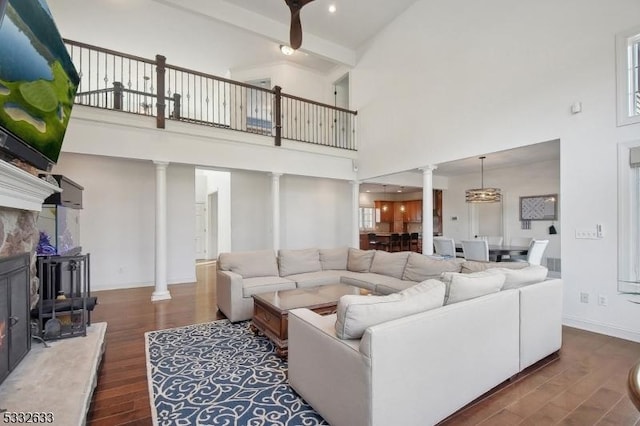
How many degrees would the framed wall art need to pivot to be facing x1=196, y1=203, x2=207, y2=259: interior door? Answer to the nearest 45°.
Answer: approximately 45° to its right

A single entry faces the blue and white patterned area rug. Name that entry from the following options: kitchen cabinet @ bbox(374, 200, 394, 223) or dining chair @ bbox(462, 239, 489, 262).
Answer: the kitchen cabinet

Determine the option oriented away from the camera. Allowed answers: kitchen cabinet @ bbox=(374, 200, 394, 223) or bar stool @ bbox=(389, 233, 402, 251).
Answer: the bar stool

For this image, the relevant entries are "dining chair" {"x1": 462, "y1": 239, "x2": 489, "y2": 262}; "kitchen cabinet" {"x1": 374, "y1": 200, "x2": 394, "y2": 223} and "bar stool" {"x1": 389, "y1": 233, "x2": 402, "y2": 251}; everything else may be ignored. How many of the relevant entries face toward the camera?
1

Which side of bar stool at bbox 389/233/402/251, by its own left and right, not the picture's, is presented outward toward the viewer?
back

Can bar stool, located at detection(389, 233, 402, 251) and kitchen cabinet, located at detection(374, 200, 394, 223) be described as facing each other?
yes

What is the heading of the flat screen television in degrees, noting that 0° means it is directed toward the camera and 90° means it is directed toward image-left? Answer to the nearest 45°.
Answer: approximately 315°

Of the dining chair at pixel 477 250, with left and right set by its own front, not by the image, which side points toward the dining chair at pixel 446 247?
left

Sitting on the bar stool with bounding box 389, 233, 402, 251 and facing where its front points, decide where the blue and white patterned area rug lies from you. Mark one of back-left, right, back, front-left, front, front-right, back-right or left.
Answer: back

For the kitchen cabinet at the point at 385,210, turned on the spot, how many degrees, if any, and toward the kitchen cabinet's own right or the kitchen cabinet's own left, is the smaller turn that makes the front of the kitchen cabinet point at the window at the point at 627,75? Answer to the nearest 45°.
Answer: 0° — it already faces it

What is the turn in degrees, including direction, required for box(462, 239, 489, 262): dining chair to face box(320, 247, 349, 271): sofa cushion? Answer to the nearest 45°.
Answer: approximately 180°

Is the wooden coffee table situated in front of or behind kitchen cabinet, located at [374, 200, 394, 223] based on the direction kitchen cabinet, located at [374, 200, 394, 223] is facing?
in front

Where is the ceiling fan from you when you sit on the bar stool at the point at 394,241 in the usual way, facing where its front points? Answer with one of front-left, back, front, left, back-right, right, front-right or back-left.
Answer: back

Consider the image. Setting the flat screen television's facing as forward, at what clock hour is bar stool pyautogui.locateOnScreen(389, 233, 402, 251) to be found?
The bar stool is roughly at 10 o'clock from the flat screen television.

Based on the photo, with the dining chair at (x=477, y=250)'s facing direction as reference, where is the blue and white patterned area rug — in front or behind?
behind

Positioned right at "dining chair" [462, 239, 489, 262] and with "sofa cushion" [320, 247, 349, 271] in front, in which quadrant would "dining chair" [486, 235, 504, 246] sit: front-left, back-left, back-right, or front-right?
back-right

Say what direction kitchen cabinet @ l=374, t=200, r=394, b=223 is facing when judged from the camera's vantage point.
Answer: facing the viewer

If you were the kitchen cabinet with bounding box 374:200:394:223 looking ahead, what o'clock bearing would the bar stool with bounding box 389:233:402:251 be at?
The bar stool is roughly at 12 o'clock from the kitchen cabinet.

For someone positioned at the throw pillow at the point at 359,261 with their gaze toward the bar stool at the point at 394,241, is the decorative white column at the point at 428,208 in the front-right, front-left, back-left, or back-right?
front-right

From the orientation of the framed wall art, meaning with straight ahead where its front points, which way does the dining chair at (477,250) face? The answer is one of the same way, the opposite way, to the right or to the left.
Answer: the opposite way

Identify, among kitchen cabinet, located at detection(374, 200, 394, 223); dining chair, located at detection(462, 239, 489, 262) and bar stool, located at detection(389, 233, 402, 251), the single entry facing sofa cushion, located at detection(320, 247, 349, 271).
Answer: the kitchen cabinet
